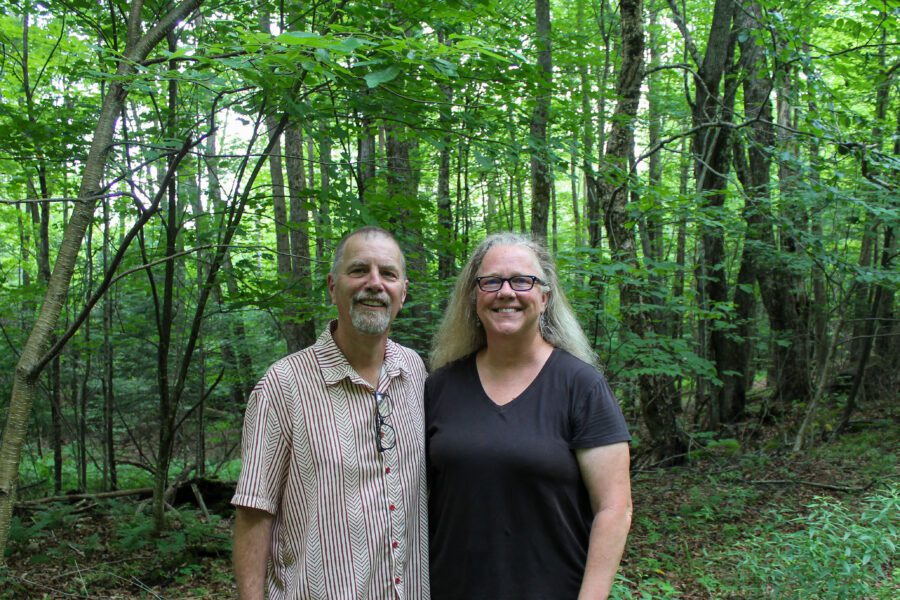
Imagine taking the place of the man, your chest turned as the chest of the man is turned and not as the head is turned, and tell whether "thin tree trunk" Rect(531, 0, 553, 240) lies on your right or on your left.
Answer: on your left

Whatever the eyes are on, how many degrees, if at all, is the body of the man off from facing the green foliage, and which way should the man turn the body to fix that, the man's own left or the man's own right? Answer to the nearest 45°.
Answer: approximately 45° to the man's own left

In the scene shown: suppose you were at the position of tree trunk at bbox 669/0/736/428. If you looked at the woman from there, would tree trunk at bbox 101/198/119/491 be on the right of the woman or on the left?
right

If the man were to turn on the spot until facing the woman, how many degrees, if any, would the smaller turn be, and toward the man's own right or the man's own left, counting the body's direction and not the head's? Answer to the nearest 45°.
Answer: approximately 45° to the man's own left

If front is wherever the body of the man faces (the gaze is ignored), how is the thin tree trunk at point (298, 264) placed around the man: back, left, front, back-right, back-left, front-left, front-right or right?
back-left

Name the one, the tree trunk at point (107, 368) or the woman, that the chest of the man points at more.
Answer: the woman

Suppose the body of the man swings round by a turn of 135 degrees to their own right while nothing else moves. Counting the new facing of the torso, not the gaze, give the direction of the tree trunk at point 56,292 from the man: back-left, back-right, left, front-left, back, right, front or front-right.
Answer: front-right

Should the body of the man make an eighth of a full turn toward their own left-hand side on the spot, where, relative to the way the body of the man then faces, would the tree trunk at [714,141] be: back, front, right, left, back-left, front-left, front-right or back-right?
front-left

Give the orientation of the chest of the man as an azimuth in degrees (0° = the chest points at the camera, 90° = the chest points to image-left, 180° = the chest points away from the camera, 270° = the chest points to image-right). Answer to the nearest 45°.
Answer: approximately 315°

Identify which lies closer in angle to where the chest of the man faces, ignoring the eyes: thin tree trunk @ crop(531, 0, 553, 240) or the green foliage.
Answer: the green foliage

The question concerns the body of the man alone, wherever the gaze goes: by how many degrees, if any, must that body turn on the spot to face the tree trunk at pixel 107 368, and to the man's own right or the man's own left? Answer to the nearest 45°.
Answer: approximately 180°
